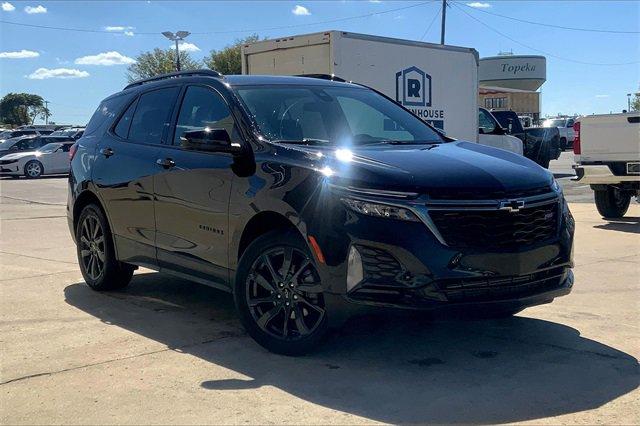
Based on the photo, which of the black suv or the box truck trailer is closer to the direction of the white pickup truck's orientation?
the box truck trailer

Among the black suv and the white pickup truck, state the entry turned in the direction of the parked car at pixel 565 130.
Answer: the white pickup truck

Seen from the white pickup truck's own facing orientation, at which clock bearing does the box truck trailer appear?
The box truck trailer is roughly at 10 o'clock from the white pickup truck.

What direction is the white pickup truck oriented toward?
away from the camera

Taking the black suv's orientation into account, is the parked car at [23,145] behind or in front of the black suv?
behind

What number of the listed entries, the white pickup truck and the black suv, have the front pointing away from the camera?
1

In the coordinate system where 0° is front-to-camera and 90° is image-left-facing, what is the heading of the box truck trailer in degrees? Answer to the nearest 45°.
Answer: approximately 225°

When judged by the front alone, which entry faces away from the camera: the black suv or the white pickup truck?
the white pickup truck

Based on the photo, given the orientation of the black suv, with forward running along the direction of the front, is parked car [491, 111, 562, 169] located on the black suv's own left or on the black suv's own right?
on the black suv's own left
